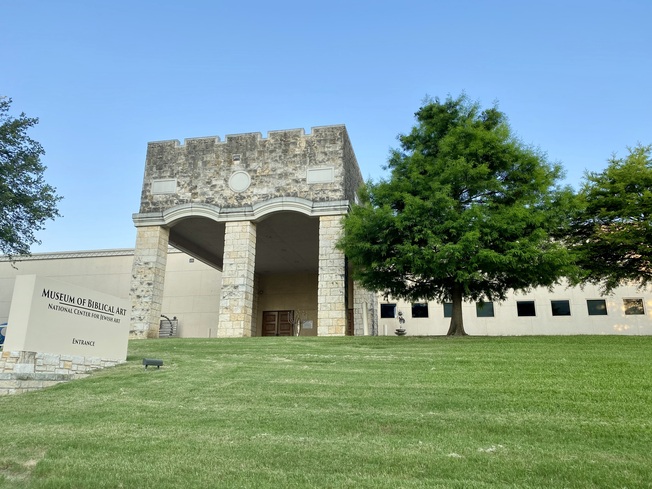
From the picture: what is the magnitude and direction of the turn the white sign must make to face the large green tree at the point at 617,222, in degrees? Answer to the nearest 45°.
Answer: approximately 45° to its left

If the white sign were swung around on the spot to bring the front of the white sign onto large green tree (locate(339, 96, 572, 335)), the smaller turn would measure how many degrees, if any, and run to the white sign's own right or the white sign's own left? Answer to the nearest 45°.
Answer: approximately 45° to the white sign's own left

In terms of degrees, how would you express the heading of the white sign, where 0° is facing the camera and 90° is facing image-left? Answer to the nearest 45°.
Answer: approximately 315°

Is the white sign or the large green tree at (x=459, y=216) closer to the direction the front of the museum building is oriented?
the white sign
